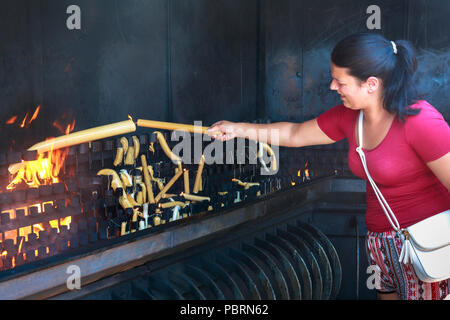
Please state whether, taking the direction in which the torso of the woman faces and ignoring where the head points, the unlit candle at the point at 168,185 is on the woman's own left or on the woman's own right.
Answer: on the woman's own right

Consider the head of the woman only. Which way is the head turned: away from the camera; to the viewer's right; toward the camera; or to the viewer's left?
to the viewer's left

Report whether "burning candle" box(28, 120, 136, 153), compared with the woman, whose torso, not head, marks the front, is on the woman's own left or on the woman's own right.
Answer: on the woman's own right

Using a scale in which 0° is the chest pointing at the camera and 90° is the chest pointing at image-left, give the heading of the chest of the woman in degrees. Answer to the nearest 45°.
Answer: approximately 45°

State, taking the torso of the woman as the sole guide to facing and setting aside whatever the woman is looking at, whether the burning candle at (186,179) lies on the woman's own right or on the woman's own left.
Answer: on the woman's own right

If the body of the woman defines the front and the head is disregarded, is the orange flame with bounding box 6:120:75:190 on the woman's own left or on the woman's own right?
on the woman's own right
